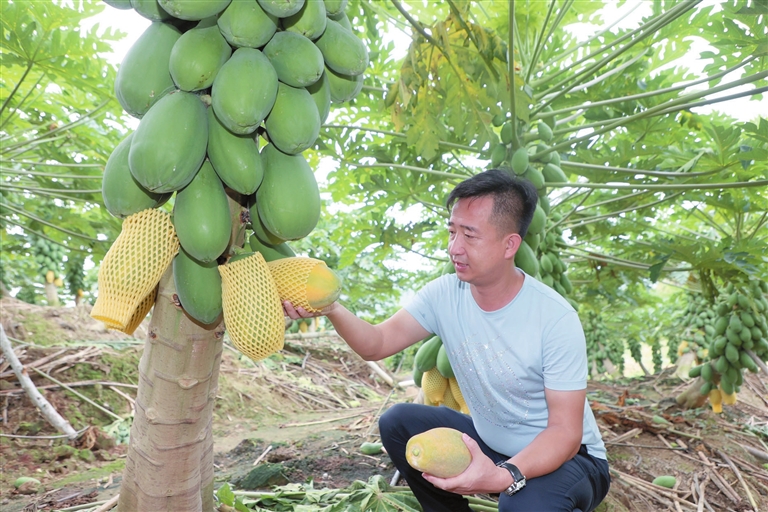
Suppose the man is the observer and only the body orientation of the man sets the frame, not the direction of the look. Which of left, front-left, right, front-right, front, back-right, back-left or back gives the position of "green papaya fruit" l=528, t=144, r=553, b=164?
back-right

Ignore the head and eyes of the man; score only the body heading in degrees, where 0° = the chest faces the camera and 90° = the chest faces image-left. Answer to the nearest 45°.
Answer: approximately 45°

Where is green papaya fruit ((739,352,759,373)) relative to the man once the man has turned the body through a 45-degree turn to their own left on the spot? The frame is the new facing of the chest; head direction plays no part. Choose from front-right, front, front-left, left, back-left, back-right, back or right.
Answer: back-left

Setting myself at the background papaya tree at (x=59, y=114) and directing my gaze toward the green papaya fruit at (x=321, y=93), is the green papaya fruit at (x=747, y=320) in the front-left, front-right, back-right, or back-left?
front-left

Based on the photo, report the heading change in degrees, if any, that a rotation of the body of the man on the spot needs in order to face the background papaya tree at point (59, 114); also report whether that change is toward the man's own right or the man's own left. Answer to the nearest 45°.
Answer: approximately 90° to the man's own right

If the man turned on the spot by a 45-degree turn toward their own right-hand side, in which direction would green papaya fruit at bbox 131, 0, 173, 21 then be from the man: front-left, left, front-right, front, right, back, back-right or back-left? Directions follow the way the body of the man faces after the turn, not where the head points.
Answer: front-left

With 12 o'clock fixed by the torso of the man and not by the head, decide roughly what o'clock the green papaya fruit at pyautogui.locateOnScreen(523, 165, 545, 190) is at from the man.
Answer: The green papaya fruit is roughly at 5 o'clock from the man.

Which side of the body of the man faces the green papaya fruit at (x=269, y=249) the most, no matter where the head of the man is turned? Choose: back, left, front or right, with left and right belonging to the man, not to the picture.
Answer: front

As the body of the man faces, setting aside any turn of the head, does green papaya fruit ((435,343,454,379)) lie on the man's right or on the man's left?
on the man's right

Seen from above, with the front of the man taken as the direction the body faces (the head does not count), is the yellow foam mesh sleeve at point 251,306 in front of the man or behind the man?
in front

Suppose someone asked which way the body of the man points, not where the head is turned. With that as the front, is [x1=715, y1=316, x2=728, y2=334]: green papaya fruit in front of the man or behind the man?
behind
